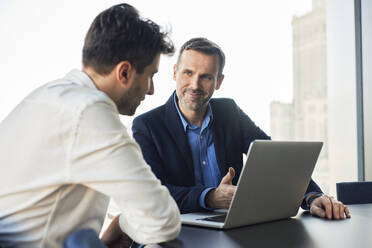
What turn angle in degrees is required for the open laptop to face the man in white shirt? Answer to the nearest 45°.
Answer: approximately 90° to its left

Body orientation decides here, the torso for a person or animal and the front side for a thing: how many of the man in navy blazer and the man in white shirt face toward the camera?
1

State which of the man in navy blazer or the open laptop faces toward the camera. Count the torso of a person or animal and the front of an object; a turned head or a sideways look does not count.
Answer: the man in navy blazer

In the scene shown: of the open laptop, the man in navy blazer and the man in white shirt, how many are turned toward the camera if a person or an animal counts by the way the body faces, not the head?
1

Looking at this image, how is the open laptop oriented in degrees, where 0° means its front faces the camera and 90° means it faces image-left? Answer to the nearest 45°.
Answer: approximately 135°

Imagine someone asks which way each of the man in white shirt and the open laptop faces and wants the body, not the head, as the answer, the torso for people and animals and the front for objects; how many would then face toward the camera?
0

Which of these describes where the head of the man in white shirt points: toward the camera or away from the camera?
away from the camera

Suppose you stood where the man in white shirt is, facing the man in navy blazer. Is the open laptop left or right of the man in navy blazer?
right

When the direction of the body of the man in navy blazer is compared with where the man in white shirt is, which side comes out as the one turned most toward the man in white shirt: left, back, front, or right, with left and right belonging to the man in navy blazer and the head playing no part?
front

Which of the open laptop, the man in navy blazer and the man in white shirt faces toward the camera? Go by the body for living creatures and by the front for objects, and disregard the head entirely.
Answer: the man in navy blazer

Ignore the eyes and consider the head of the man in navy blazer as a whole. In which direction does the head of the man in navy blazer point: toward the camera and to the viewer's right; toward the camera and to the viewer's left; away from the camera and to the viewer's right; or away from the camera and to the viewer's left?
toward the camera and to the viewer's left

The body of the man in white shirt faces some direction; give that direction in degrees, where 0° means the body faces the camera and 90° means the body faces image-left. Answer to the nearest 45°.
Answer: approximately 225°

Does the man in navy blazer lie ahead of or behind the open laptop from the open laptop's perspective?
ahead

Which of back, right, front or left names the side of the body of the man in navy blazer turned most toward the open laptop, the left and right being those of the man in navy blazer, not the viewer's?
front

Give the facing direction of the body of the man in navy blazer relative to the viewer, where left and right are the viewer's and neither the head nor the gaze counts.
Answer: facing the viewer
